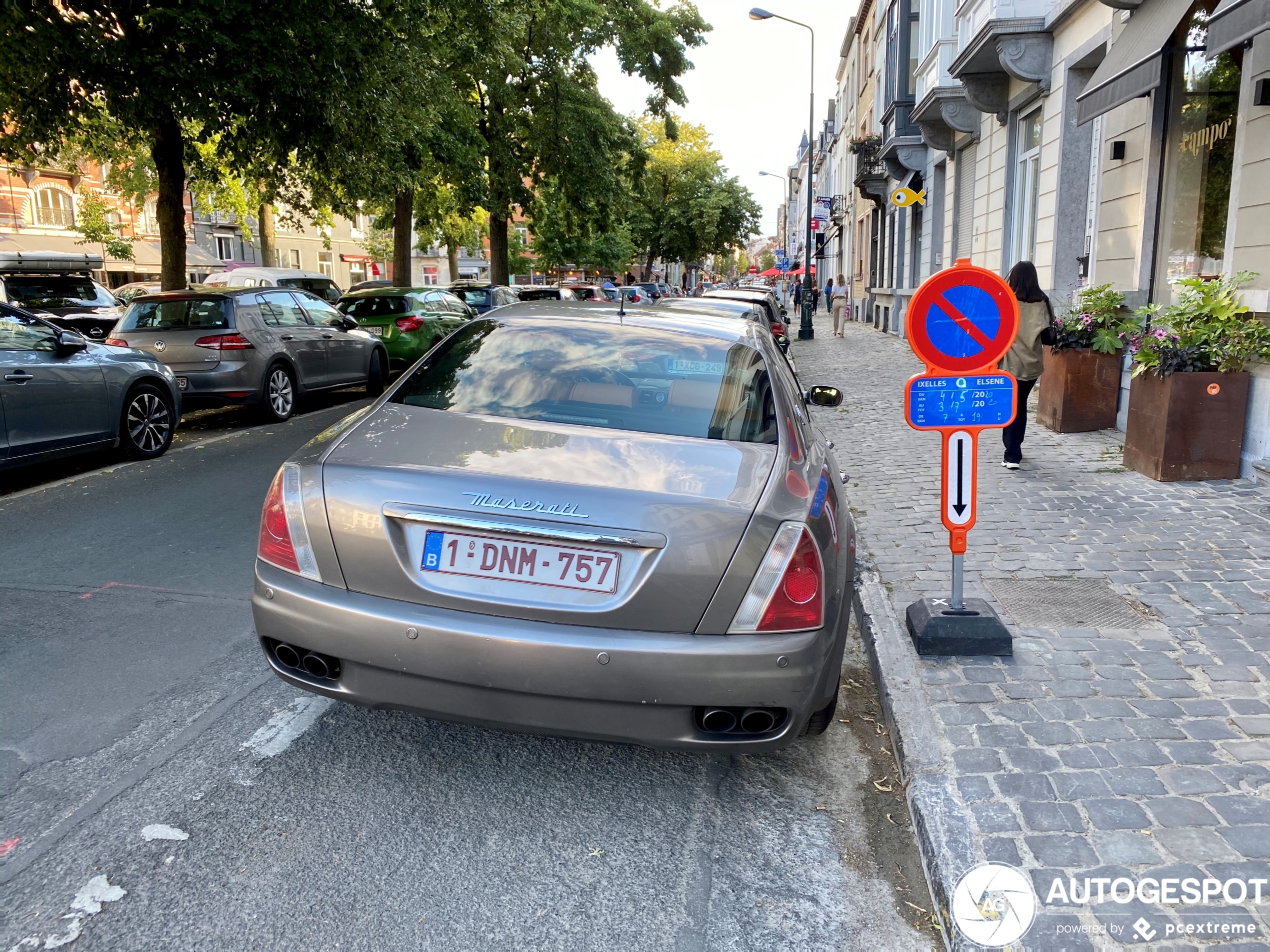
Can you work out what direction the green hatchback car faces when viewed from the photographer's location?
facing away from the viewer and to the right of the viewer

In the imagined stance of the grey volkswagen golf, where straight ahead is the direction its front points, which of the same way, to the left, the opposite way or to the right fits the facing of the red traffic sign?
the opposite way

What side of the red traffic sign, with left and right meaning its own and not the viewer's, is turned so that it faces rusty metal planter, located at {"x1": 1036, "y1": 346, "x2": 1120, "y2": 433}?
back

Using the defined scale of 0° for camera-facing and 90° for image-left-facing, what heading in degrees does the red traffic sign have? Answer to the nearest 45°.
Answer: approximately 0°

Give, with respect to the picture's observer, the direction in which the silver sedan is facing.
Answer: facing away from the viewer

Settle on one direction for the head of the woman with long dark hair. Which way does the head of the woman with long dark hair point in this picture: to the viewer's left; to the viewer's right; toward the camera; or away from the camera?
away from the camera

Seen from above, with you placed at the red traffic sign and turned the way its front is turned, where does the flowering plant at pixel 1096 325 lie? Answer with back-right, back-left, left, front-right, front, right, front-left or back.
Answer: back

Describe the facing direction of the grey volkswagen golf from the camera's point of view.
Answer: facing away from the viewer and to the right of the viewer
